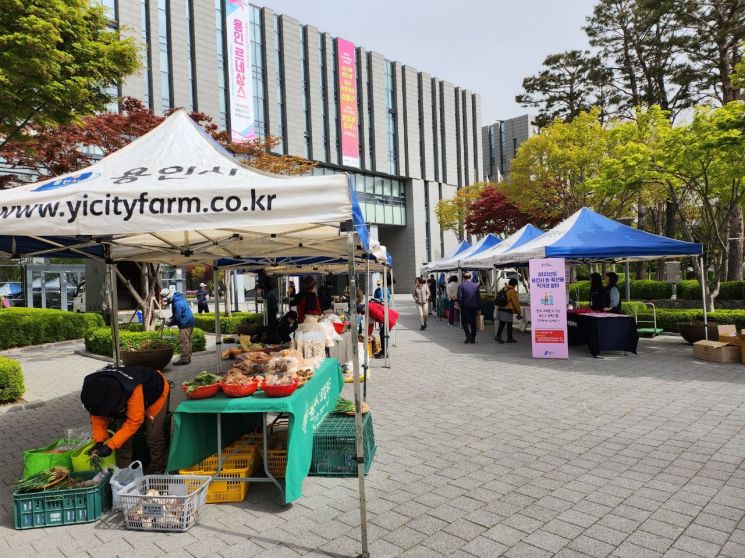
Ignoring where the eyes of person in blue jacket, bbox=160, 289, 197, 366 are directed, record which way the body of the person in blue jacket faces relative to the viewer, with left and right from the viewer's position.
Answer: facing to the left of the viewer

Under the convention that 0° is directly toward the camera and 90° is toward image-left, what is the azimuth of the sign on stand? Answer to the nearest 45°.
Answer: approximately 0°

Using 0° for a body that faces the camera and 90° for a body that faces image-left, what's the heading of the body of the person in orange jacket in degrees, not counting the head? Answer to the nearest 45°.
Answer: approximately 45°

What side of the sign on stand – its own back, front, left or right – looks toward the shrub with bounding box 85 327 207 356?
right

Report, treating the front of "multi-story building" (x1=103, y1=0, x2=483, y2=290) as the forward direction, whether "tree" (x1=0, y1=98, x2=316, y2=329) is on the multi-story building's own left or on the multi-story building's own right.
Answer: on the multi-story building's own right

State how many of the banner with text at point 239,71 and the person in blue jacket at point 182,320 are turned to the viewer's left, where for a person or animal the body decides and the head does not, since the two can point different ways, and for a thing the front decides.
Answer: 1

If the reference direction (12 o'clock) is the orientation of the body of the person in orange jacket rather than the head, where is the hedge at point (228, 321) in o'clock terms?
The hedge is roughly at 5 o'clock from the person in orange jacket.
